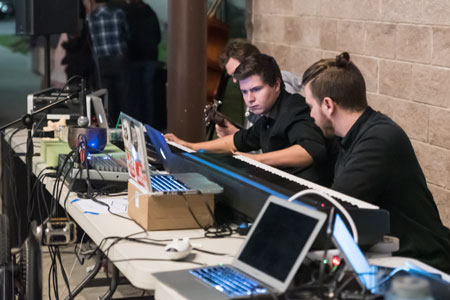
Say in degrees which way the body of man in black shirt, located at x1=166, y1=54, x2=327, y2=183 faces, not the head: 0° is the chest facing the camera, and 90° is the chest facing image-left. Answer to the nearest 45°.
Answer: approximately 45°

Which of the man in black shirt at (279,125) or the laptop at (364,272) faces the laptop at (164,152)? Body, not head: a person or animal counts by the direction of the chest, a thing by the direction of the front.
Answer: the man in black shirt

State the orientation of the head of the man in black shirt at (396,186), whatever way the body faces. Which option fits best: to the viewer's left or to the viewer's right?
to the viewer's left

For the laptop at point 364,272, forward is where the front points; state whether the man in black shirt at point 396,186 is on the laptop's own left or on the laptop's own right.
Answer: on the laptop's own left

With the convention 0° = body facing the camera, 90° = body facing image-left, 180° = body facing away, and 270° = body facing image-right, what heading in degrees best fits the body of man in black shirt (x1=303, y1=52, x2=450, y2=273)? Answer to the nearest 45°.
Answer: approximately 90°

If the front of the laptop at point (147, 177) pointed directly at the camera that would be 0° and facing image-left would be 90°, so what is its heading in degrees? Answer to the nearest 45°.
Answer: approximately 270°

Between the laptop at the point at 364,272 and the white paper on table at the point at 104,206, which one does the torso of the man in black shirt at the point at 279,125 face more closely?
the white paper on table

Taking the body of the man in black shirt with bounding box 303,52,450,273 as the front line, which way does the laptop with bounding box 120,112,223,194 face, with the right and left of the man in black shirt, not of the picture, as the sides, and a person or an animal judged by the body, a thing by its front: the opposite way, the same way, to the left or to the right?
the opposite way
